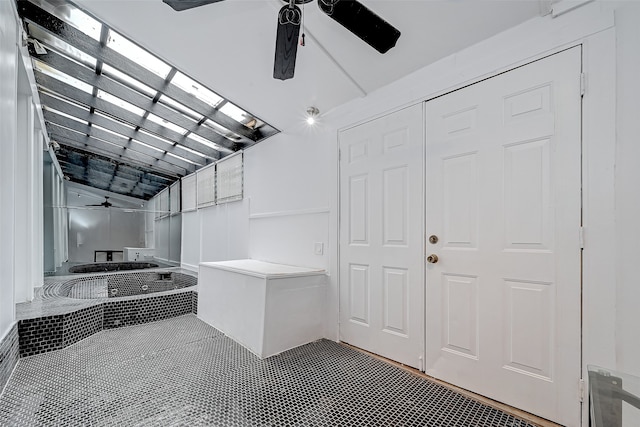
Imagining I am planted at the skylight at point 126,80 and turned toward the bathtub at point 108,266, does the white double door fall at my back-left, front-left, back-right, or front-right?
back-right

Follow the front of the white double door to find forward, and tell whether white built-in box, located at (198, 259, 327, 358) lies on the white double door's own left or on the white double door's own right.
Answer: on the white double door's own right

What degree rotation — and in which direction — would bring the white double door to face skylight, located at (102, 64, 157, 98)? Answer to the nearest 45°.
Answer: approximately 45° to its right

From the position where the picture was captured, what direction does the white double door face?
facing the viewer and to the left of the viewer

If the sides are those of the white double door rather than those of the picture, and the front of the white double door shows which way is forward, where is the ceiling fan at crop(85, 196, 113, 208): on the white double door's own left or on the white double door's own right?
on the white double door's own right

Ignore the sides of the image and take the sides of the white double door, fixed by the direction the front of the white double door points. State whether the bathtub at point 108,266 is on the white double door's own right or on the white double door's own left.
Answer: on the white double door's own right

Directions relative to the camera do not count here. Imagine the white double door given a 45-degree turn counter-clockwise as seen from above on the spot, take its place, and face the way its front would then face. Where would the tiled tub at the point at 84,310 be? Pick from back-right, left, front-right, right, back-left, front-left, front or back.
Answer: right
